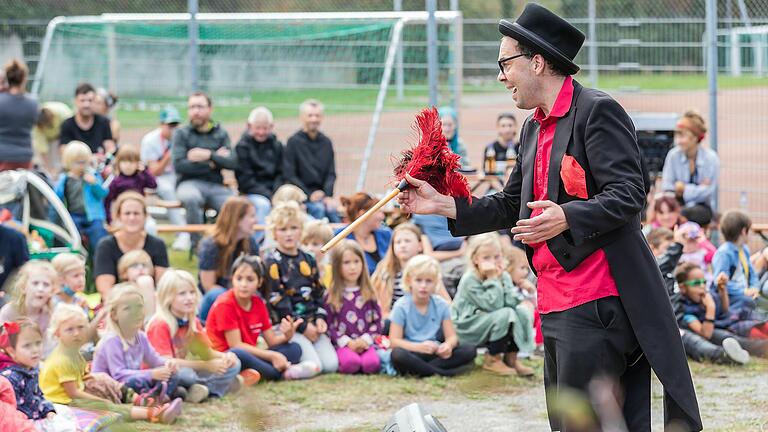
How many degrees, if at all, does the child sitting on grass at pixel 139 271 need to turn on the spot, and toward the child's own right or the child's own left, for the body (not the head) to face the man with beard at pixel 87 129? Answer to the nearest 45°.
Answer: approximately 135° to the child's own left

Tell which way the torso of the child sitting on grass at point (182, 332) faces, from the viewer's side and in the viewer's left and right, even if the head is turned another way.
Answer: facing the viewer and to the right of the viewer

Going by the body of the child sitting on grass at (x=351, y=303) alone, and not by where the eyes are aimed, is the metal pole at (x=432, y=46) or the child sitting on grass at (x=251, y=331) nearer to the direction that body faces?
the child sitting on grass

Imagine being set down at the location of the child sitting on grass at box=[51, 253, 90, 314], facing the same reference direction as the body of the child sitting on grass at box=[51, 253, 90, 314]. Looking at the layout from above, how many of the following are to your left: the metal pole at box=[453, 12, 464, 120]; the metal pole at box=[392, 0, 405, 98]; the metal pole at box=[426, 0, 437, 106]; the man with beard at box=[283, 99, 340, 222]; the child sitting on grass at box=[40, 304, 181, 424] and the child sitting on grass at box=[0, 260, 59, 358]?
4

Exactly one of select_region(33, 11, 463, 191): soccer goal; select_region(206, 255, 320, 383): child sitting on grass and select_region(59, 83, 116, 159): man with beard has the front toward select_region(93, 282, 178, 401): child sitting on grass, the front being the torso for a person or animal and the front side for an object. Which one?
the man with beard

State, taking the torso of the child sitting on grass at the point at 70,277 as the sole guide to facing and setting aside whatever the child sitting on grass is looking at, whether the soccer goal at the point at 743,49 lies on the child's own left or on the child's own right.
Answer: on the child's own left

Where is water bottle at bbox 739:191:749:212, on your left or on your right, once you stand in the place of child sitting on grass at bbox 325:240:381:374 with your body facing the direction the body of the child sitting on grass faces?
on your left

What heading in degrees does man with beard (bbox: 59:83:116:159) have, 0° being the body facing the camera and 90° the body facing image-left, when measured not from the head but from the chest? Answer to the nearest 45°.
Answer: approximately 0°

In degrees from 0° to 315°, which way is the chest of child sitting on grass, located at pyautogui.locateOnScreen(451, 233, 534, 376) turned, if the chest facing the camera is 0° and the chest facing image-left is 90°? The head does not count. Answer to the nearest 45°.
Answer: approximately 315°

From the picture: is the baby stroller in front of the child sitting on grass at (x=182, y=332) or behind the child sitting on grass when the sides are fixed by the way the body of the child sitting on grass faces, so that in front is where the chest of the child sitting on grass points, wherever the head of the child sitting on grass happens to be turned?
behind

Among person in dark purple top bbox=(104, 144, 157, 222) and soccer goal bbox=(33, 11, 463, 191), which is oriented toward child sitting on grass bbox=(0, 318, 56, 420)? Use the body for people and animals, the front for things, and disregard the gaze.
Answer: person in dark purple top bbox=(104, 144, 157, 222)
